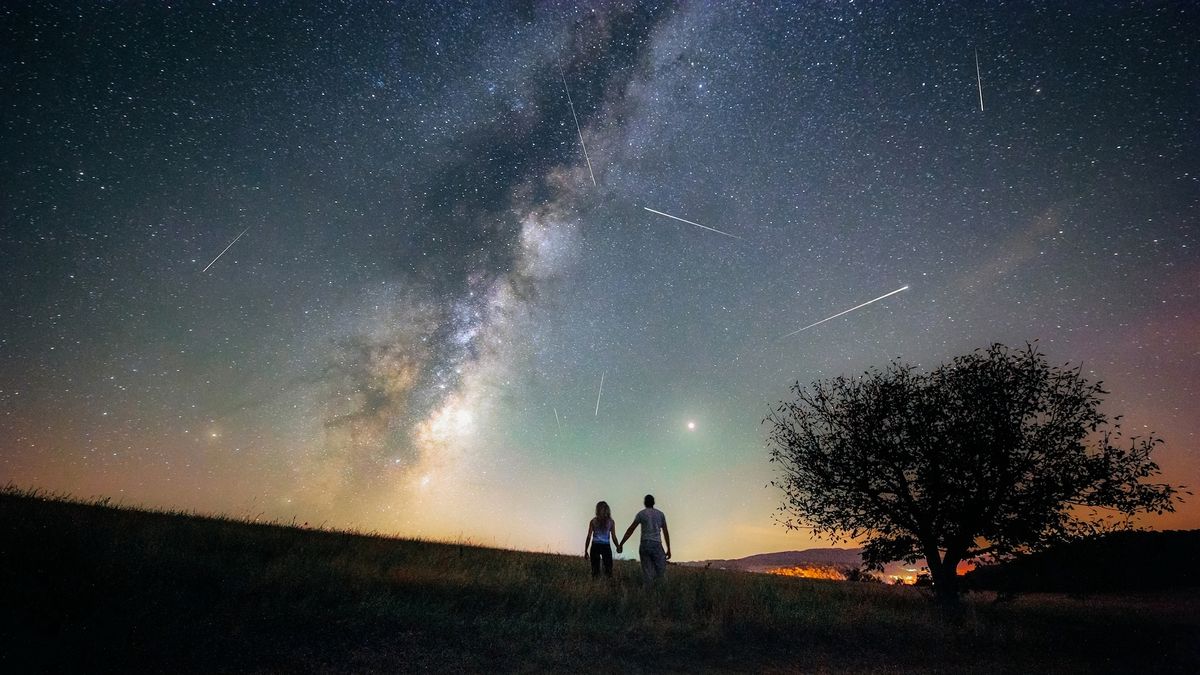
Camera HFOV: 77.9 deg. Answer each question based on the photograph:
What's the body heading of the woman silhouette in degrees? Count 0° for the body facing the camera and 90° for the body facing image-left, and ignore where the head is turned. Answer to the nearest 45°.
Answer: approximately 180°

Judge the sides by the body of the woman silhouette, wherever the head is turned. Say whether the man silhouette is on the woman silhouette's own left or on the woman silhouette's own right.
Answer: on the woman silhouette's own right
